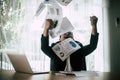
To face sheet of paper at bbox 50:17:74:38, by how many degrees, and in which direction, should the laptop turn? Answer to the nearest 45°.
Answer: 0° — it already faces it

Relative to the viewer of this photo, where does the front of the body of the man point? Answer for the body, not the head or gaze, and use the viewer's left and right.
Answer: facing the viewer

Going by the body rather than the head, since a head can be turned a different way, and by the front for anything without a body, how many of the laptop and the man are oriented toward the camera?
1

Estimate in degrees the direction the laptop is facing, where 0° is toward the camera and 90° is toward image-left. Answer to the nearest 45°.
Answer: approximately 225°

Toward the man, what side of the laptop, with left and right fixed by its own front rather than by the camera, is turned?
front

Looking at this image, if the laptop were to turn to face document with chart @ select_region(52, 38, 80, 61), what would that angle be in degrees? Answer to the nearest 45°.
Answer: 0° — it already faces it
